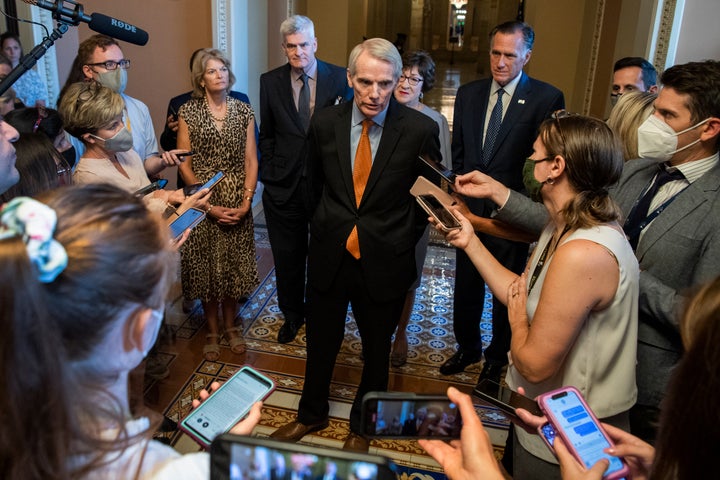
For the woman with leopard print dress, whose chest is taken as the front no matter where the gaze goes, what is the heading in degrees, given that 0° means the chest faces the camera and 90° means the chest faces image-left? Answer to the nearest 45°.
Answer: approximately 0°

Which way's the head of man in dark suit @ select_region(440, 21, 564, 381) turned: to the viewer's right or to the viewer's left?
to the viewer's left

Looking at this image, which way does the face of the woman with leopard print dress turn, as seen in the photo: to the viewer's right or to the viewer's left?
to the viewer's right

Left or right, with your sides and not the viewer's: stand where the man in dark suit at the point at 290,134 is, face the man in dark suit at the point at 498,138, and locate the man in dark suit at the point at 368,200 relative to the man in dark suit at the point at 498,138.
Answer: right

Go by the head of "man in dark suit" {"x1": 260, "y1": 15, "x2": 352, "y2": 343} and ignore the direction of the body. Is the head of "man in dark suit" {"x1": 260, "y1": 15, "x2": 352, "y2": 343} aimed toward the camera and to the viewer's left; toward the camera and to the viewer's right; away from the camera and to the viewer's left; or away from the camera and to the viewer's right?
toward the camera and to the viewer's right

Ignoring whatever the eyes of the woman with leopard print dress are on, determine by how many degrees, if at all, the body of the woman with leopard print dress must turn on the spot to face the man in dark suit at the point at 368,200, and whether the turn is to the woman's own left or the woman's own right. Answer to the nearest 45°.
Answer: approximately 45° to the woman's own left

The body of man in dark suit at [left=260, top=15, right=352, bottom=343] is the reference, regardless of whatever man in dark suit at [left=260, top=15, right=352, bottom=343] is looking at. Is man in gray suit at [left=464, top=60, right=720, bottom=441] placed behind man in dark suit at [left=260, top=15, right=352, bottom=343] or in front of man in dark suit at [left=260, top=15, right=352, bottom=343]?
in front

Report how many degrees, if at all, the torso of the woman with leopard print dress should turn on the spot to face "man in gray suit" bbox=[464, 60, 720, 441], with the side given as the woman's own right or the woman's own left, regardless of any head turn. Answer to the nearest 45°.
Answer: approximately 45° to the woman's own left

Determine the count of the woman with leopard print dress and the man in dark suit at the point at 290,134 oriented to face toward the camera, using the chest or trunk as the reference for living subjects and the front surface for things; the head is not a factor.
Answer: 2

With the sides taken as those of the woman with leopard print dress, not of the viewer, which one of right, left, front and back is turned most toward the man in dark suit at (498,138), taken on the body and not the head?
left

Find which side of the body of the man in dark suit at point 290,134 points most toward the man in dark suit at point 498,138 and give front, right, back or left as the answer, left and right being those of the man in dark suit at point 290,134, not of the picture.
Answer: left
